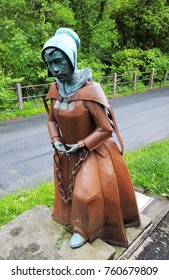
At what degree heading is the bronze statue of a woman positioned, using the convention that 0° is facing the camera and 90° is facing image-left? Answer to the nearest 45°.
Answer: approximately 45°

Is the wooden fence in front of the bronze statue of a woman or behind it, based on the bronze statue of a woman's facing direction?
behind
